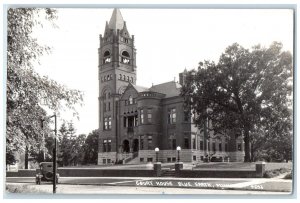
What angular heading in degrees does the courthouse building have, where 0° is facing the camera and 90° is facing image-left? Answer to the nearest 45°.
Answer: approximately 45°

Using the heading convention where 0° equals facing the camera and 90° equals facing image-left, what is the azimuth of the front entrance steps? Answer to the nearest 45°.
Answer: approximately 0°

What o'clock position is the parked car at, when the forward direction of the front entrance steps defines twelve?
The parked car is roughly at 2 o'clock from the front entrance steps.

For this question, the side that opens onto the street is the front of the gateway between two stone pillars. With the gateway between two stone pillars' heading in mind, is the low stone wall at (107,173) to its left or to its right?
on its right

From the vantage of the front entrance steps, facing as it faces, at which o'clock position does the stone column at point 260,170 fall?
The stone column is roughly at 10 o'clock from the front entrance steps.
